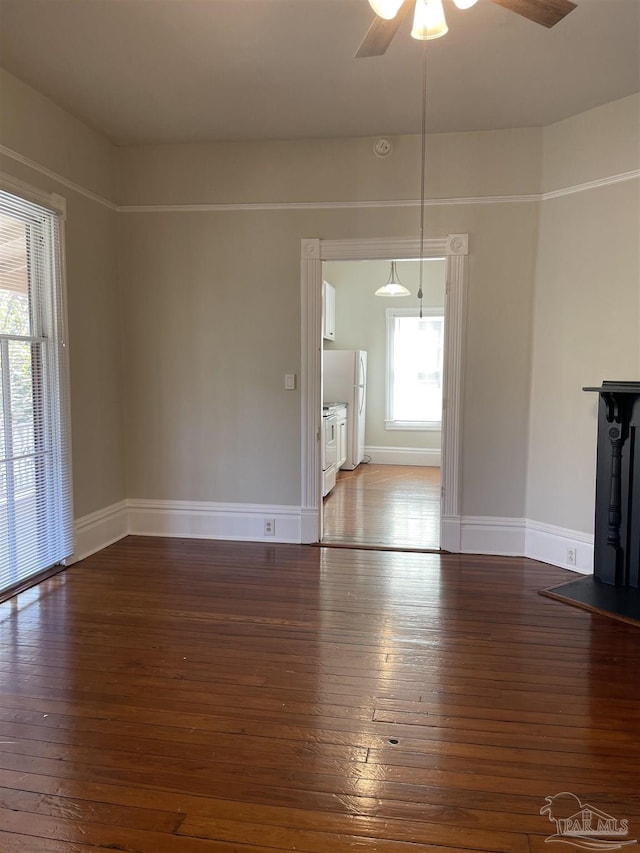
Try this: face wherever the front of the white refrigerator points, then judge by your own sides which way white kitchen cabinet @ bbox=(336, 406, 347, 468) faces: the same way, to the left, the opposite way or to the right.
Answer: the same way

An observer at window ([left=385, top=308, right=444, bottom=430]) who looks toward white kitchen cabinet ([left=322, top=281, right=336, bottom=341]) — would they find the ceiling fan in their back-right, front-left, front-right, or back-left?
front-left

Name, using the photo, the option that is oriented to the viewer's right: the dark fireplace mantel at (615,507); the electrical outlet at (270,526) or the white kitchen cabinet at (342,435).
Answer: the white kitchen cabinet

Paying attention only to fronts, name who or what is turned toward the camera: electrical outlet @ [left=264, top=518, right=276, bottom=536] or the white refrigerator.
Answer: the electrical outlet

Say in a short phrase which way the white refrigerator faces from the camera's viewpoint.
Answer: facing to the right of the viewer

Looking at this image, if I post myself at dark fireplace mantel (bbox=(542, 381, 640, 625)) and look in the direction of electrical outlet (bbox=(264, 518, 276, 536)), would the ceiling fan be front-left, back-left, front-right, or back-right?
front-left

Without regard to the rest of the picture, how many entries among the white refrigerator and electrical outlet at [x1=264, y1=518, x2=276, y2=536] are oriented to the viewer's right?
1

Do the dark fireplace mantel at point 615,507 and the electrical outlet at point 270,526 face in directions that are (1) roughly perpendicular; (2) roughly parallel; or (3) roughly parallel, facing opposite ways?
roughly perpendicular

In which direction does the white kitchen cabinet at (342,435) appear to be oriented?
to the viewer's right

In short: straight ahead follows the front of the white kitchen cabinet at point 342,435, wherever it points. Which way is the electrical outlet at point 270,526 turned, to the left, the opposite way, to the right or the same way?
to the right

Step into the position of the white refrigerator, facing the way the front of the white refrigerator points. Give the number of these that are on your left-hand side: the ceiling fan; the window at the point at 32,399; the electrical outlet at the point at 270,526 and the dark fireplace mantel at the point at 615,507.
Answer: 0

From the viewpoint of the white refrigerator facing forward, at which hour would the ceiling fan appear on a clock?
The ceiling fan is roughly at 3 o'clock from the white refrigerator.

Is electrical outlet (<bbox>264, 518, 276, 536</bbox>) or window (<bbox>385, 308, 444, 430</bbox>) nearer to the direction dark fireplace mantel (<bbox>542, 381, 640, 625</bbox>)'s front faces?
the electrical outlet

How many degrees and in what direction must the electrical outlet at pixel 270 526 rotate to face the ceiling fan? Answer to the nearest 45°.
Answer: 0° — it already faces it

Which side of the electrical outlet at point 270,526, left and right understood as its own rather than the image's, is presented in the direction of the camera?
front

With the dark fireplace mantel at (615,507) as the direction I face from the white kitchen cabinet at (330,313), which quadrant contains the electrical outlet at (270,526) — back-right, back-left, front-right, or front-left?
front-right

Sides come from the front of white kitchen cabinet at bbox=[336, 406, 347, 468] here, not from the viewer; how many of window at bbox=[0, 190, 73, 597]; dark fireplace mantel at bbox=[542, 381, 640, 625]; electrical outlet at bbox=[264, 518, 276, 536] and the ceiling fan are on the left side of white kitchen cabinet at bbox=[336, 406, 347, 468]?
0

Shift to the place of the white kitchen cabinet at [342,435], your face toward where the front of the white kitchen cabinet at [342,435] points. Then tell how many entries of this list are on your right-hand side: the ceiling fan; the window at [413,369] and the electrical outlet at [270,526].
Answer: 2
